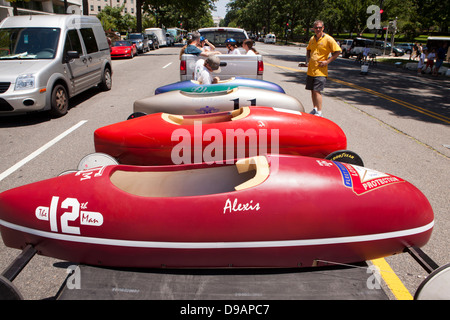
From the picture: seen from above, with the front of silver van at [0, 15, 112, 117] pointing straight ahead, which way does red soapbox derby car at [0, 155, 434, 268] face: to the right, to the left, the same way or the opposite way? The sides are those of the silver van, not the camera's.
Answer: to the left

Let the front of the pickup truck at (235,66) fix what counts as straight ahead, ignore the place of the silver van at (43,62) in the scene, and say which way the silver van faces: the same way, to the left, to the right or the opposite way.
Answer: the opposite way

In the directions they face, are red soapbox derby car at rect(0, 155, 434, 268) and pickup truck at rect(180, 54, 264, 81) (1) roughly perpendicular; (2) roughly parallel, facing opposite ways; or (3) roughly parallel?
roughly perpendicular

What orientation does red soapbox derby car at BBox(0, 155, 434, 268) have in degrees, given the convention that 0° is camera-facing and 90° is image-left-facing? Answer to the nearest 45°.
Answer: approximately 270°

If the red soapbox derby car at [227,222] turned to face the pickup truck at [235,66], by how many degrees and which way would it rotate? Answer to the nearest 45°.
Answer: approximately 90° to its left

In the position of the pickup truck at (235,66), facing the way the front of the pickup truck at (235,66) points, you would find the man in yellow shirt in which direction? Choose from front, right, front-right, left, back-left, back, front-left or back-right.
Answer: back-right

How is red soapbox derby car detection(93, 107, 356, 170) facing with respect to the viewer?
to the viewer's right

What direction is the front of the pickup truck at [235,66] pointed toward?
away from the camera
